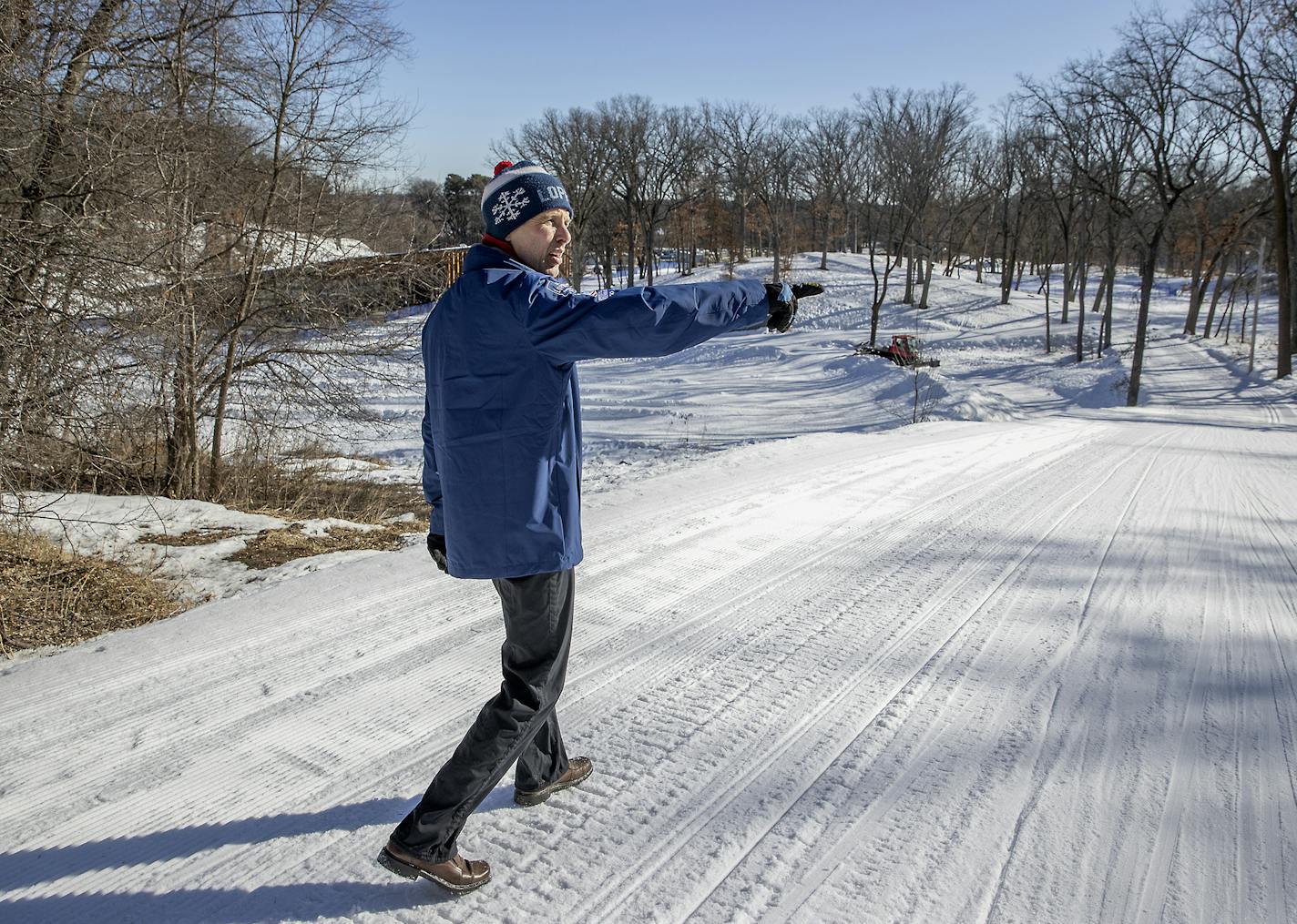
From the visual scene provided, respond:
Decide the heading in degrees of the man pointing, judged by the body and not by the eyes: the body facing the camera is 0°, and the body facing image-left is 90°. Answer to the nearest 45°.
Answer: approximately 225°

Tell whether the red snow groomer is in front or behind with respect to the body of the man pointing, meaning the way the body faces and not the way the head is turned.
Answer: in front

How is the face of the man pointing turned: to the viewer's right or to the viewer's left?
to the viewer's right
